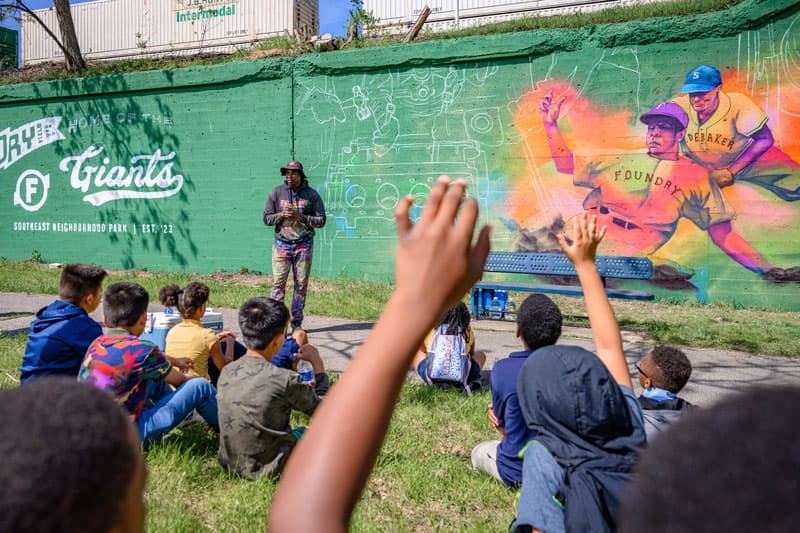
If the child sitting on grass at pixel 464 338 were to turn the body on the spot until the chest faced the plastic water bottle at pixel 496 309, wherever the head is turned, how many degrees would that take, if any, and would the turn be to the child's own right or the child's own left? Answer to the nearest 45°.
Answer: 0° — they already face it

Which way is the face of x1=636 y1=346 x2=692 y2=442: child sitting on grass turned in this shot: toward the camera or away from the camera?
away from the camera

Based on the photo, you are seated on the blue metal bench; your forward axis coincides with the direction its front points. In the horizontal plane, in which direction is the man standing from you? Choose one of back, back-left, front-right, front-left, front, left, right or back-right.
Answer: front-right

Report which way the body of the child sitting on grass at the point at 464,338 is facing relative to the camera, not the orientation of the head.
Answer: away from the camera

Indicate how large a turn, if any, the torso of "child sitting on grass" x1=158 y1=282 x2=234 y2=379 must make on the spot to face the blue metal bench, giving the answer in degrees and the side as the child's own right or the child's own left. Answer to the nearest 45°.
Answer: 0° — they already face it

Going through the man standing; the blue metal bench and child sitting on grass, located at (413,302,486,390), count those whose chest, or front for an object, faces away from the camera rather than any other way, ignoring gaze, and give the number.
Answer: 1

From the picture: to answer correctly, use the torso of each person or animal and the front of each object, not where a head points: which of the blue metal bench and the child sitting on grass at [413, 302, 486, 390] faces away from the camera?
the child sitting on grass

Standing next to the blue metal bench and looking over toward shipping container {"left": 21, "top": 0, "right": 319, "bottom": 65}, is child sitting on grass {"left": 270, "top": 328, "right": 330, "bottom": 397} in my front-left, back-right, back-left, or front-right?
back-left

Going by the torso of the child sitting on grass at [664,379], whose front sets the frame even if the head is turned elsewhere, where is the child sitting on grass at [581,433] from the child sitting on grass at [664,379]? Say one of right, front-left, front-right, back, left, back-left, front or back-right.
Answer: back-left

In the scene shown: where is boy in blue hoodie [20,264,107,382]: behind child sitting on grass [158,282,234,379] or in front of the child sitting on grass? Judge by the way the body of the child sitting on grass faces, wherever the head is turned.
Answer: behind
